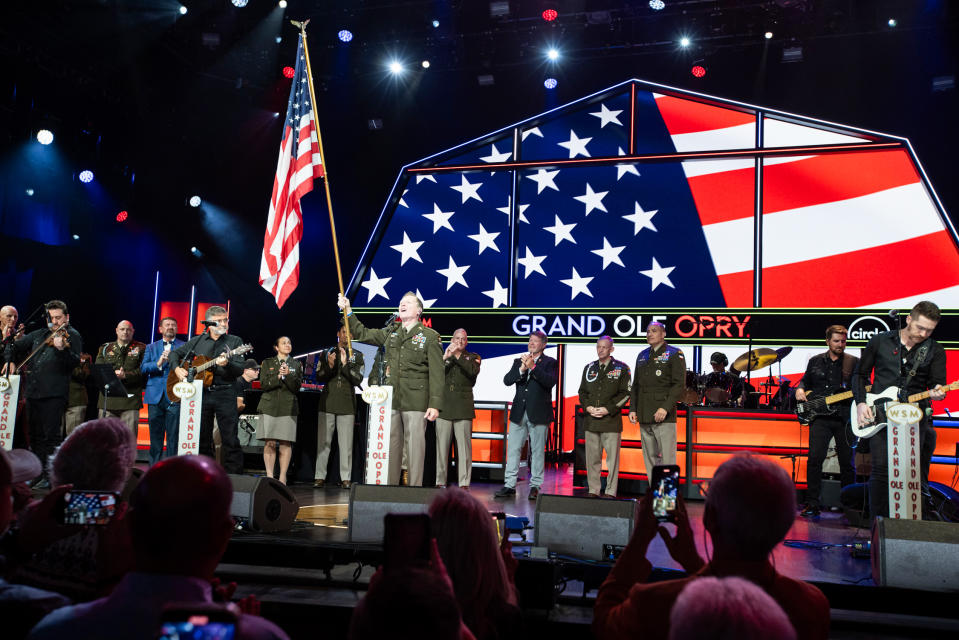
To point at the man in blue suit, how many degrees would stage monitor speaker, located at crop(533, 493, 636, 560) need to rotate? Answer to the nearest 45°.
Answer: approximately 45° to its left

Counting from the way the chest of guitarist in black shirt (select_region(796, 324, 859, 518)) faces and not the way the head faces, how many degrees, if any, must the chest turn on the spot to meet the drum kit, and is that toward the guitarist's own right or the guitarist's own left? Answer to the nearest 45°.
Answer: approximately 135° to the guitarist's own right

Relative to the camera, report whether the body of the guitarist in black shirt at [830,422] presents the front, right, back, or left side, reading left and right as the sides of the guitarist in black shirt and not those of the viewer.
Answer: front

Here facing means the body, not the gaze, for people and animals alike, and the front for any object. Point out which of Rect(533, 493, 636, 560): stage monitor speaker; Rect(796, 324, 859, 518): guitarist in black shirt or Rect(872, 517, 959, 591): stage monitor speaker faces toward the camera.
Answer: the guitarist in black shirt

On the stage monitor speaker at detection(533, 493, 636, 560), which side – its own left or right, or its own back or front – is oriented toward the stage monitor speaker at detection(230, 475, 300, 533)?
left

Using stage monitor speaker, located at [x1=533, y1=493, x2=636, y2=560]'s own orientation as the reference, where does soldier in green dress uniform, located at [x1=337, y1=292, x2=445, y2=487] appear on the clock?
The soldier in green dress uniform is roughly at 11 o'clock from the stage monitor speaker.

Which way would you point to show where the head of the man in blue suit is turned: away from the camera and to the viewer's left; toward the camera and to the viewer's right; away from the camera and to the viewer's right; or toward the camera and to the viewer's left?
toward the camera and to the viewer's right

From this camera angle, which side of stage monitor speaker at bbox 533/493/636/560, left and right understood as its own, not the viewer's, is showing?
back

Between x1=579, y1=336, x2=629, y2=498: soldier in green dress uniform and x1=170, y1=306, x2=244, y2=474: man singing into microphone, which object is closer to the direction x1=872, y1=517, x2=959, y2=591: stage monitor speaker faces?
the soldier in green dress uniform

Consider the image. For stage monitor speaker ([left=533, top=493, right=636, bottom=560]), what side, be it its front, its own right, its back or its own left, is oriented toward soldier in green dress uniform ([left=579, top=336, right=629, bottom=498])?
front

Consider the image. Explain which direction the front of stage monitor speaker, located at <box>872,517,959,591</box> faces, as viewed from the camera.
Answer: facing away from the viewer

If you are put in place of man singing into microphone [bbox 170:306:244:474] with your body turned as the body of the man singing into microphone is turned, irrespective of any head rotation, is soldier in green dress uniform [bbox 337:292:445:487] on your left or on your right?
on your left

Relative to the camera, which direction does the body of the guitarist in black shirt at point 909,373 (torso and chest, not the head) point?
toward the camera

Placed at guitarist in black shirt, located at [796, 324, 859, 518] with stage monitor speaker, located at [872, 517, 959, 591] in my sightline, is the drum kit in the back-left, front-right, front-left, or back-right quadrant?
back-right

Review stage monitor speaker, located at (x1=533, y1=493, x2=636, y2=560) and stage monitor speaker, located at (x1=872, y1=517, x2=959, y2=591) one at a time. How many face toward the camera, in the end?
0
